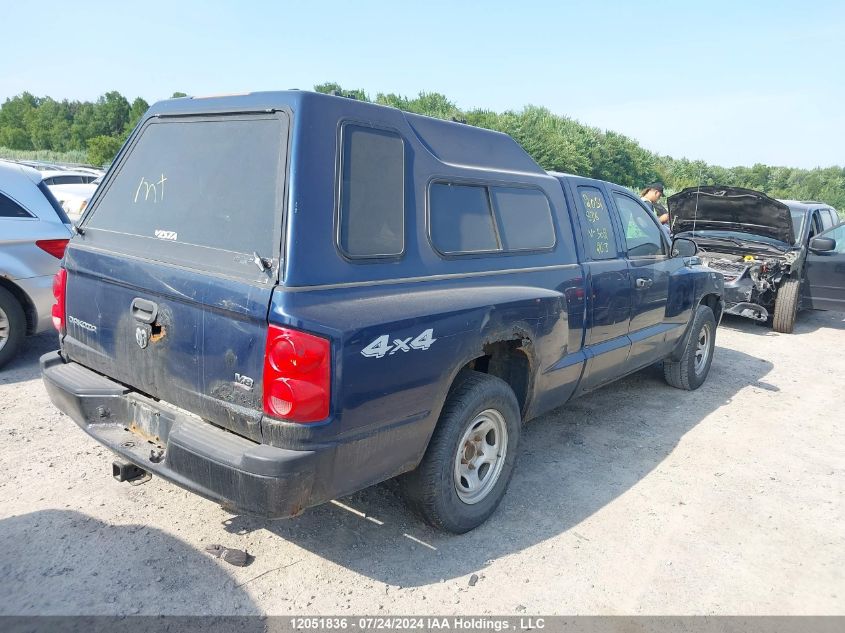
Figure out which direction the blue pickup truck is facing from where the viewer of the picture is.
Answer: facing away from the viewer and to the right of the viewer

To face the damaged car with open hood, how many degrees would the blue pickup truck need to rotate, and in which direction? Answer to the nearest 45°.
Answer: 0° — it already faces it

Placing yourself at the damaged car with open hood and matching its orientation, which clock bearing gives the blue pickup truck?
The blue pickup truck is roughly at 11 o'clock from the damaged car with open hood.

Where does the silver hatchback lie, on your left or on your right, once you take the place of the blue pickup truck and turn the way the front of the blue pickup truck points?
on your left

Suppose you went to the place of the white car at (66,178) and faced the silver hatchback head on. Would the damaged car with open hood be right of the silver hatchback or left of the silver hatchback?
left
